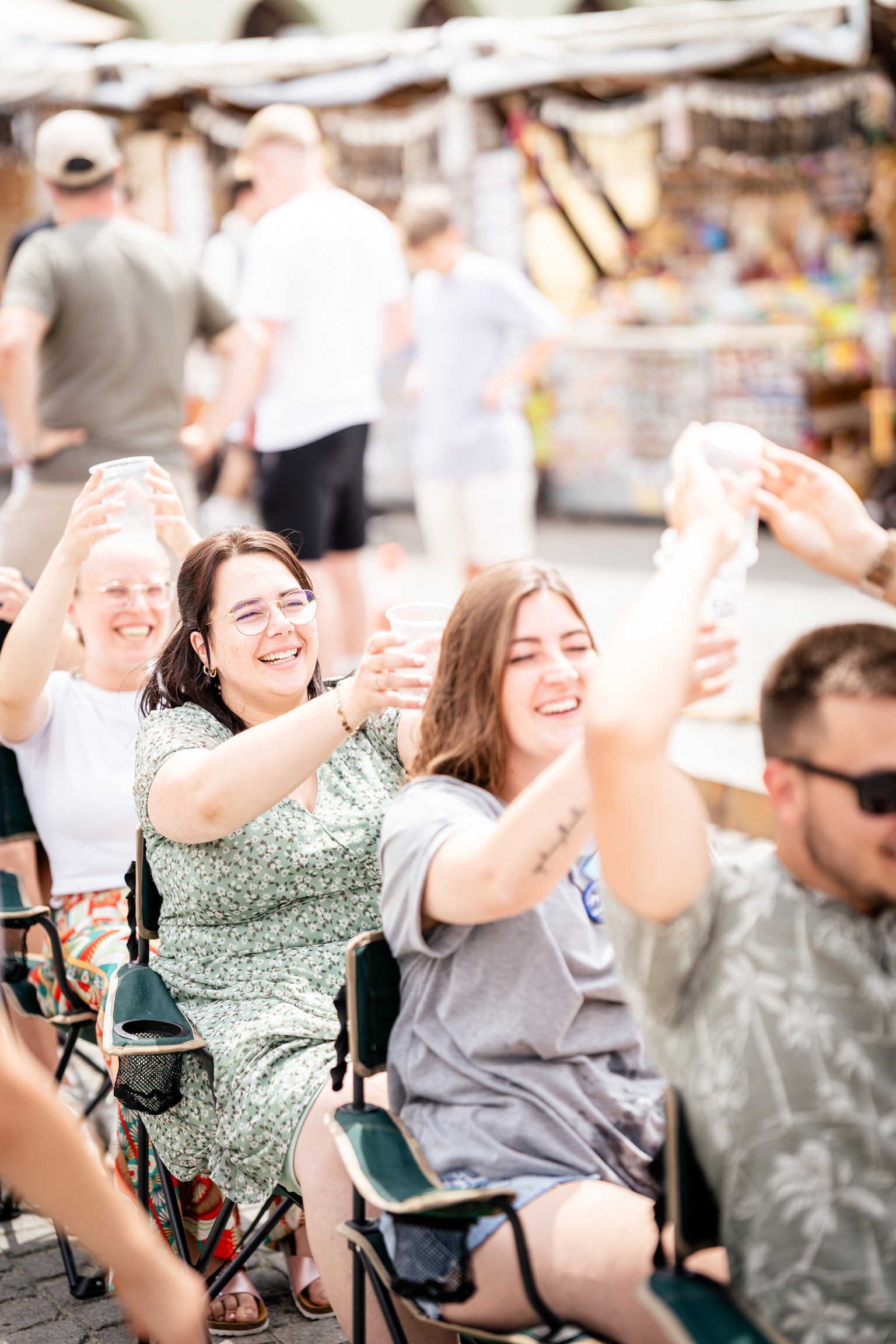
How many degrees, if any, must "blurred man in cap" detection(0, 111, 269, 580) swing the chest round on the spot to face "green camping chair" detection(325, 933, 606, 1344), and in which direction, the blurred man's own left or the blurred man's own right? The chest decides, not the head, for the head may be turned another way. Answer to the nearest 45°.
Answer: approximately 180°

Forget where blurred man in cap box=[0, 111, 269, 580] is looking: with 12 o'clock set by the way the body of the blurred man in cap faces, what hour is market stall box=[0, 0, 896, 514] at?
The market stall is roughly at 1 o'clock from the blurred man in cap.

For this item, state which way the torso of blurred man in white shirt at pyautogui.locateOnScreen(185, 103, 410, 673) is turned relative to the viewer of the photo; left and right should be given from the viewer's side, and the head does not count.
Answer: facing away from the viewer and to the left of the viewer

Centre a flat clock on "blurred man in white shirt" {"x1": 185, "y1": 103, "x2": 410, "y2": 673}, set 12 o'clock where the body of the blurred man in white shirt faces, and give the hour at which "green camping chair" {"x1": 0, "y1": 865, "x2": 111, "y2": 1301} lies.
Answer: The green camping chair is roughly at 8 o'clock from the blurred man in white shirt.

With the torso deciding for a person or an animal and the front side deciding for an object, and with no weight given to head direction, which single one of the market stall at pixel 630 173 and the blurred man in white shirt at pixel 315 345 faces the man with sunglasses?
the market stall

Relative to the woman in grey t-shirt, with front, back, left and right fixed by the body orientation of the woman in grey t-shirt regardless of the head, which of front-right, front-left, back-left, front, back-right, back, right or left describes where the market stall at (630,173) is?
back-left

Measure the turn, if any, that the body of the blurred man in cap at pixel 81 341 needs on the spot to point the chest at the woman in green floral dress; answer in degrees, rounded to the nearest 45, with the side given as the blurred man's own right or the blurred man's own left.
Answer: approximately 180°

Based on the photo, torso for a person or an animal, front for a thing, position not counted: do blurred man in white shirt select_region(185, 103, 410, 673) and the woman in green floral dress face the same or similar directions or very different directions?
very different directions

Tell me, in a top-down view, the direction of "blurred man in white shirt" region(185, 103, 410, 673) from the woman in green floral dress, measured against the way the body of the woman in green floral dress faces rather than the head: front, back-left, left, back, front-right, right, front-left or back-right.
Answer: back-left
